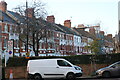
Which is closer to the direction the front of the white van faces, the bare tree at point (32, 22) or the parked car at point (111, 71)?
the parked car

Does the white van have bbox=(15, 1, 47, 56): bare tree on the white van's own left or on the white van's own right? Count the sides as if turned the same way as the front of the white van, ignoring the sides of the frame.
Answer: on the white van's own left

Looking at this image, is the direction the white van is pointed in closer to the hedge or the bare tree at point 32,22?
the hedge

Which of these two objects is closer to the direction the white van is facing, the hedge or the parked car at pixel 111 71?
the parked car

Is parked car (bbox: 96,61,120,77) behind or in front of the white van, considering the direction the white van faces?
in front

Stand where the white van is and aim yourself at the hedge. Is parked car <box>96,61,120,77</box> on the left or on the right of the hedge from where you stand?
right

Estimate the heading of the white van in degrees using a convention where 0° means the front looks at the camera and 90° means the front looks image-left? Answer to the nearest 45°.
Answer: approximately 270°
